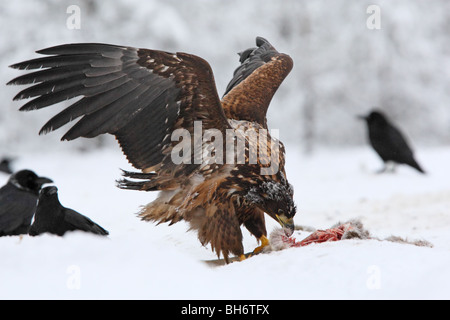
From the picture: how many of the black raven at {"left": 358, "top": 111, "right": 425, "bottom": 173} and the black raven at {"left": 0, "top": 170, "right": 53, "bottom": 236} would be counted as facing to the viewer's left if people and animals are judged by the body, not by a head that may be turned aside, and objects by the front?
1

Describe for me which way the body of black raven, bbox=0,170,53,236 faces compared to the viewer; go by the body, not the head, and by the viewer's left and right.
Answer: facing to the right of the viewer

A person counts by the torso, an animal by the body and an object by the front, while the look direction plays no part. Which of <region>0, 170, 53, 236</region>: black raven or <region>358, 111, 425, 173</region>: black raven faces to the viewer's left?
<region>358, 111, 425, 173</region>: black raven

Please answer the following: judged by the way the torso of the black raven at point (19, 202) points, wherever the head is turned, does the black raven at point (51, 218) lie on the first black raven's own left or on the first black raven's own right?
on the first black raven's own right

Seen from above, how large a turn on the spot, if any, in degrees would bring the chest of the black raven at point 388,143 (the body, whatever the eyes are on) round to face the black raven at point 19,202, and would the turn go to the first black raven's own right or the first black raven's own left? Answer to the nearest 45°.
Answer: approximately 45° to the first black raven's own left

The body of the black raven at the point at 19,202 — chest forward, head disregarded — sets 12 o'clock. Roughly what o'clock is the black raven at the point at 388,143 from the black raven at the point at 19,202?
the black raven at the point at 388,143 is roughly at 11 o'clock from the black raven at the point at 19,202.

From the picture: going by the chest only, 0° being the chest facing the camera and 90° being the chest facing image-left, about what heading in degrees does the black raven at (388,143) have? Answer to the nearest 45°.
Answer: approximately 90°
